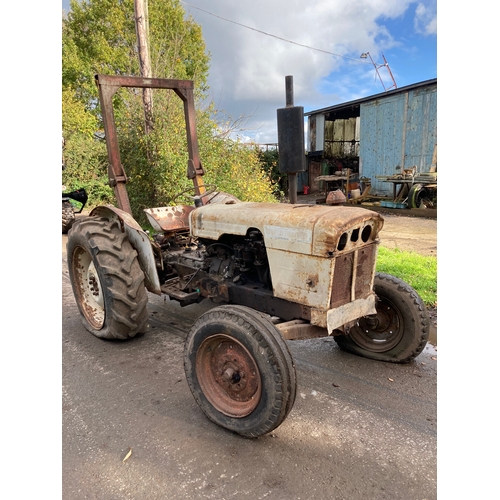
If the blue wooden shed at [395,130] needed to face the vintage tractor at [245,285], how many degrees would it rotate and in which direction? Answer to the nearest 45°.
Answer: approximately 45° to its left

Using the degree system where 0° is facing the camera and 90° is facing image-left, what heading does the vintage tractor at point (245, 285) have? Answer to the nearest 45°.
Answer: approximately 315°

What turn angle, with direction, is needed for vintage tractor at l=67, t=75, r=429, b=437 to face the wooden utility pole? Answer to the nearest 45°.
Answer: approximately 135° to its left

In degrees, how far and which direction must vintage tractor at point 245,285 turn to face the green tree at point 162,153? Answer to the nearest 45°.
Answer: approximately 135° to its left
